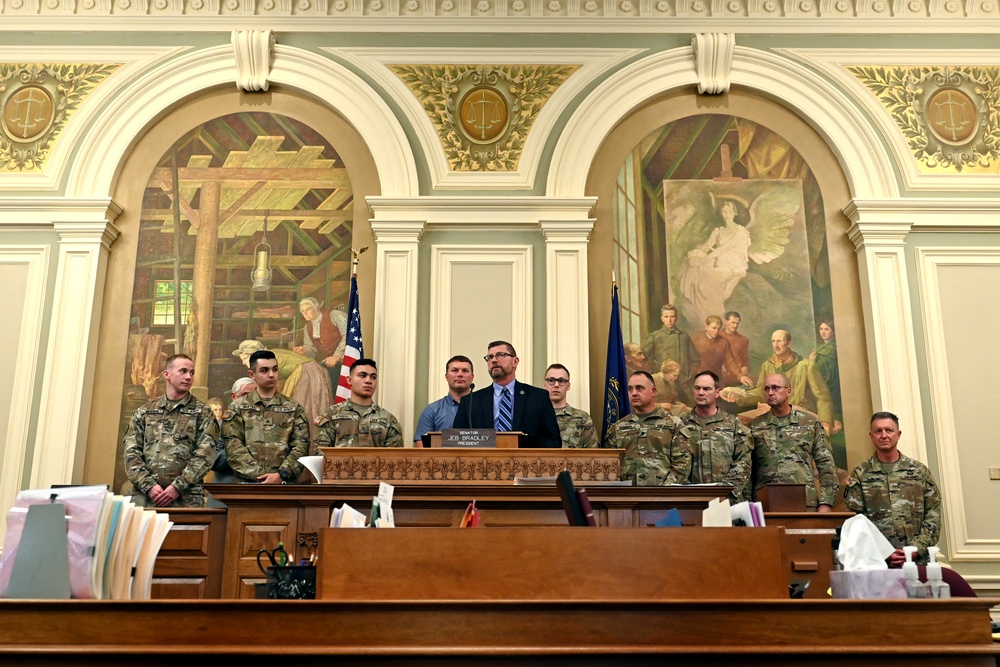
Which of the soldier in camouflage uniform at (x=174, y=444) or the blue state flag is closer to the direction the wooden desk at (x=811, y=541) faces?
the soldier in camouflage uniform

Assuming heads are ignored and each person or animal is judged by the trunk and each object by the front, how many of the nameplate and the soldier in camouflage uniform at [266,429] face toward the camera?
2

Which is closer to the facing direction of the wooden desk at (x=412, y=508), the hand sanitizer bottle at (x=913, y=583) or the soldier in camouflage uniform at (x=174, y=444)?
the hand sanitizer bottle

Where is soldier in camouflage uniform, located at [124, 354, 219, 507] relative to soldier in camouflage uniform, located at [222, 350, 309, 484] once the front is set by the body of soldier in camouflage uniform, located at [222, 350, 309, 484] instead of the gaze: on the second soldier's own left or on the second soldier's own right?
on the second soldier's own right

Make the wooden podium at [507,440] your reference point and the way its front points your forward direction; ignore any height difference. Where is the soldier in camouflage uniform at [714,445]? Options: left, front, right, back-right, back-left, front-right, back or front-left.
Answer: back-left

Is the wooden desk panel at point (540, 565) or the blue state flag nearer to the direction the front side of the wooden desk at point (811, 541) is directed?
the wooden desk panel

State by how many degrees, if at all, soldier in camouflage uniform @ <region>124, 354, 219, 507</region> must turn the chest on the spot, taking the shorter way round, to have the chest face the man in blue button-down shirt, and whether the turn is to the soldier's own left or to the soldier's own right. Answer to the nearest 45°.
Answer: approximately 90° to the soldier's own left

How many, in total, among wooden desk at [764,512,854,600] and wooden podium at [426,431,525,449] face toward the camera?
2
